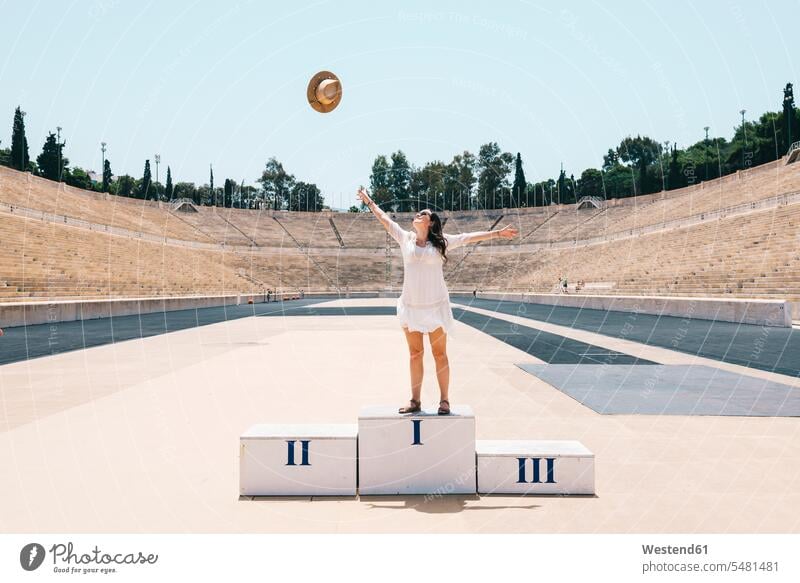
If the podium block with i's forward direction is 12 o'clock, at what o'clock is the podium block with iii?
The podium block with iii is roughly at 9 o'clock from the podium block with i.

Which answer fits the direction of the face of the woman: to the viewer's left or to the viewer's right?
to the viewer's left

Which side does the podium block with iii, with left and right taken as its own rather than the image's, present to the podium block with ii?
right

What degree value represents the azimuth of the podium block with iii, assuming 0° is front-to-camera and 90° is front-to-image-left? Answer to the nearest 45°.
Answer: approximately 0°

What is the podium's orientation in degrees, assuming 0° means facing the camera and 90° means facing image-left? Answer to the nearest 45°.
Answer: approximately 0°
